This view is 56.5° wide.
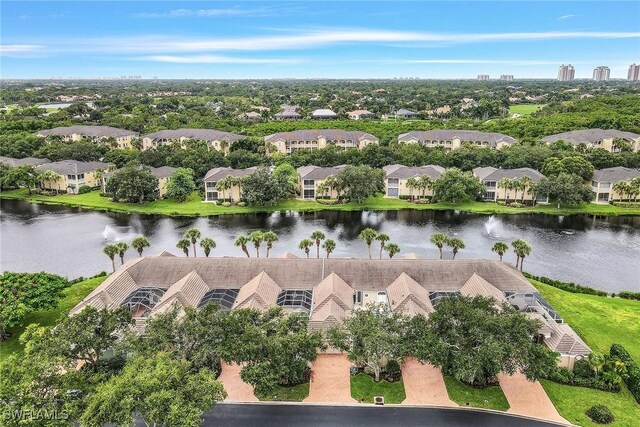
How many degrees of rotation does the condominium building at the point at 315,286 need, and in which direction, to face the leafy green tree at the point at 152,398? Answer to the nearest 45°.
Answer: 0° — it already faces it

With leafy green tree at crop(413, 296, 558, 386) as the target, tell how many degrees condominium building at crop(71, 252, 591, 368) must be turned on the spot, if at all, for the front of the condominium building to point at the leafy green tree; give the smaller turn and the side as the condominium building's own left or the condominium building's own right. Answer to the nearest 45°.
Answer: approximately 45° to the condominium building's own left

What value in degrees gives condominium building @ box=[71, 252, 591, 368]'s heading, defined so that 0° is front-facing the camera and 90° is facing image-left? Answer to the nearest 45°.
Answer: approximately 0°

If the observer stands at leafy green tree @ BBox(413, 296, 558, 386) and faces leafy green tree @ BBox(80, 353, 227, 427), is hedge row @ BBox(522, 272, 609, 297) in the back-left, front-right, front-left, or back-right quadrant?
back-right

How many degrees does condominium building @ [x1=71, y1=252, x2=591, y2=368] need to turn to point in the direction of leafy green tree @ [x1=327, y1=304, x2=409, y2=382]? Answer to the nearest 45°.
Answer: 0° — it already faces it

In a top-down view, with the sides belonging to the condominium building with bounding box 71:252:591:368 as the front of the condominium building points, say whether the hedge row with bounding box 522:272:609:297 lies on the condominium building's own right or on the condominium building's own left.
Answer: on the condominium building's own left

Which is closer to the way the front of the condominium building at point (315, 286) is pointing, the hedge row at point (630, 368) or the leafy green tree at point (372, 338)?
the leafy green tree

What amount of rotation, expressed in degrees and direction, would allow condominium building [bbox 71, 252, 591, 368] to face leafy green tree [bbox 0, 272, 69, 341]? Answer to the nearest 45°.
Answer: approximately 90° to its right

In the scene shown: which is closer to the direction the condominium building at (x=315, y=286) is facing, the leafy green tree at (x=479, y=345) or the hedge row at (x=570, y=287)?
the leafy green tree

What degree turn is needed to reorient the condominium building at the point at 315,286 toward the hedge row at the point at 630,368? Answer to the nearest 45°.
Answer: approximately 45° to its left

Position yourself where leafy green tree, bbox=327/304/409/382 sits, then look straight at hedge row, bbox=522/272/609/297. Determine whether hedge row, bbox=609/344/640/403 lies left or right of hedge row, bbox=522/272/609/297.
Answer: right
